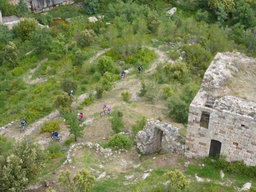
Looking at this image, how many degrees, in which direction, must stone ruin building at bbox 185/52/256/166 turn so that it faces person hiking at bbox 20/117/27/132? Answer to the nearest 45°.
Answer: approximately 90° to its right

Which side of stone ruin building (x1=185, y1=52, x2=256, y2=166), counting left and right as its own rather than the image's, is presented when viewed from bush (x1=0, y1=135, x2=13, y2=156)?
right

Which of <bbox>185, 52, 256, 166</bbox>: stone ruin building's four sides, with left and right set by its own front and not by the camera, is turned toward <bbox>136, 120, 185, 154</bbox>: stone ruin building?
right

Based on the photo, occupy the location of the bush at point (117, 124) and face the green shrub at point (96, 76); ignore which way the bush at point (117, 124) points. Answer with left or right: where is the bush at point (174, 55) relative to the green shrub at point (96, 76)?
right

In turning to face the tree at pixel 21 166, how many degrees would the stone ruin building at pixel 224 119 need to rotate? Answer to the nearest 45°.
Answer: approximately 45° to its right

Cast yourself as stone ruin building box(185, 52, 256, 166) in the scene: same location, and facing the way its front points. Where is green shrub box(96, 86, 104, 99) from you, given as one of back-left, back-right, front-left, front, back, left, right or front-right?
back-right

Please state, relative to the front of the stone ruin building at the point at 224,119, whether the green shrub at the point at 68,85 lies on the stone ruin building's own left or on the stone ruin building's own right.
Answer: on the stone ruin building's own right

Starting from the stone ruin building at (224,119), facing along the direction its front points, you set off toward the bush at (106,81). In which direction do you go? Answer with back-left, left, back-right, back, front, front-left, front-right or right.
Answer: back-right

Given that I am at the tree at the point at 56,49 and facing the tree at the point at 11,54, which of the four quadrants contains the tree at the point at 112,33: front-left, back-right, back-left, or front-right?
back-right

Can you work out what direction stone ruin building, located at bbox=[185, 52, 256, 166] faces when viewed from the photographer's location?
facing the viewer

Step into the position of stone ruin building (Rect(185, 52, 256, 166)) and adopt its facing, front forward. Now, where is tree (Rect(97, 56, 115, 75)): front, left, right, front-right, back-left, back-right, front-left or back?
back-right
